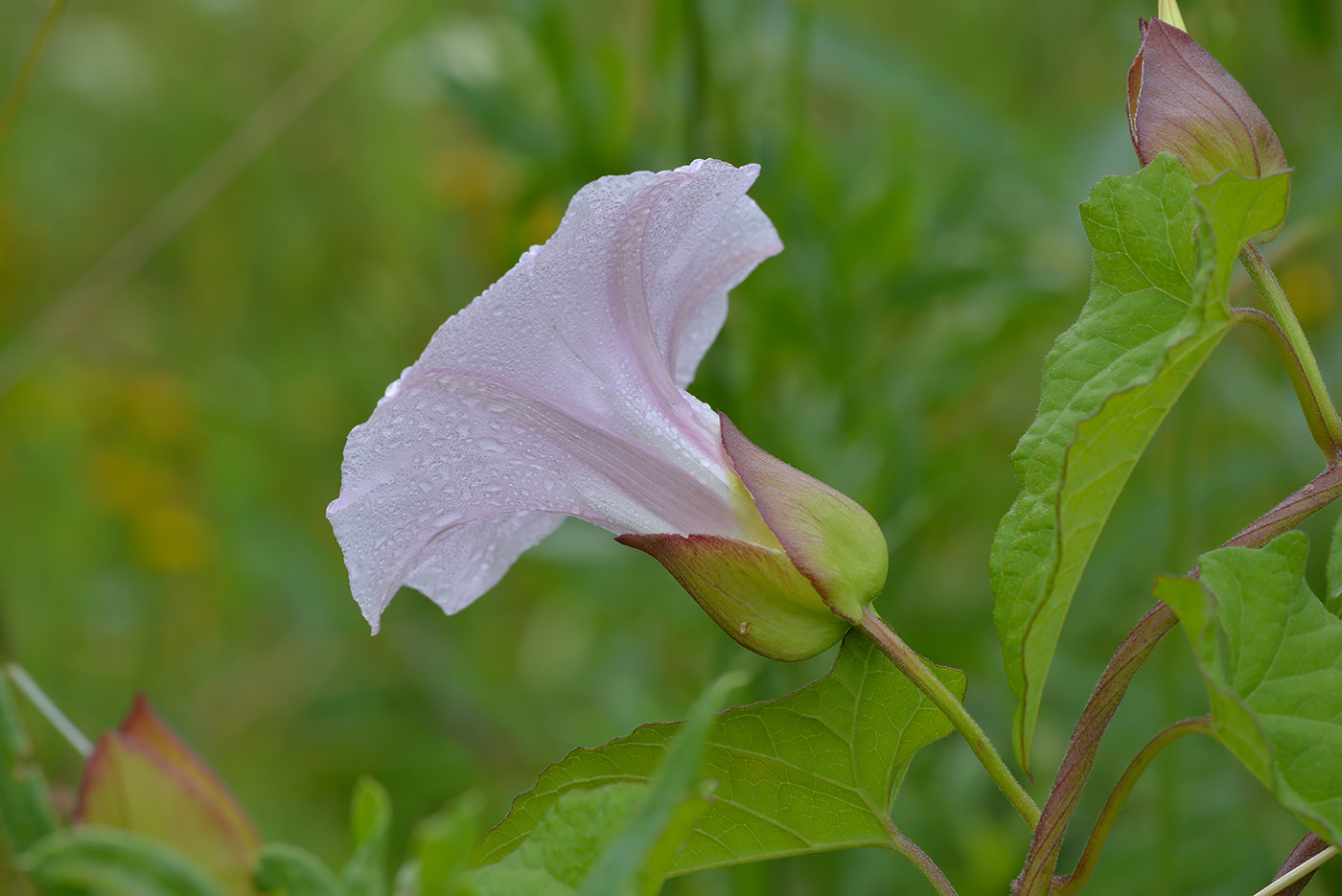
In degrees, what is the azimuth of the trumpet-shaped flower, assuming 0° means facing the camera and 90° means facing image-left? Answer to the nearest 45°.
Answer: approximately 90°
